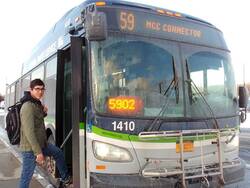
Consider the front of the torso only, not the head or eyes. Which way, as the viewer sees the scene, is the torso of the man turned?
to the viewer's right

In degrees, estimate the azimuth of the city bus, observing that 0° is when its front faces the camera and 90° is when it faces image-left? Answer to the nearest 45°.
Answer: approximately 315°
